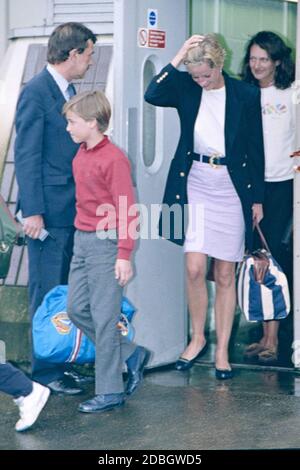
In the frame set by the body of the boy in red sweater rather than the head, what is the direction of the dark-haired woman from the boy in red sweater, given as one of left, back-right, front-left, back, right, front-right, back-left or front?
back

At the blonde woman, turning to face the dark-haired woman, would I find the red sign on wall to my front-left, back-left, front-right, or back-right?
back-left

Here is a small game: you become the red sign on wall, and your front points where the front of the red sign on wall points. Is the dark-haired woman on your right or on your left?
on your left

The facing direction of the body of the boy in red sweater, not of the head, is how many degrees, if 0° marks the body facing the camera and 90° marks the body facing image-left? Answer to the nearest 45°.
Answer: approximately 45°

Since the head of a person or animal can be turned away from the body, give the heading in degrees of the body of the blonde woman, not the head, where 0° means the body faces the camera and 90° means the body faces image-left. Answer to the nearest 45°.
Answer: approximately 0°

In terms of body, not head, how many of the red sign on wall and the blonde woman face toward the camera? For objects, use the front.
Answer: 2

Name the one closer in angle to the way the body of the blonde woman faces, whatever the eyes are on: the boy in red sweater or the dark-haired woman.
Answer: the boy in red sweater

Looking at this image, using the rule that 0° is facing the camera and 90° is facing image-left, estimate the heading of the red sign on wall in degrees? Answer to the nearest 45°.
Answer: approximately 0°
